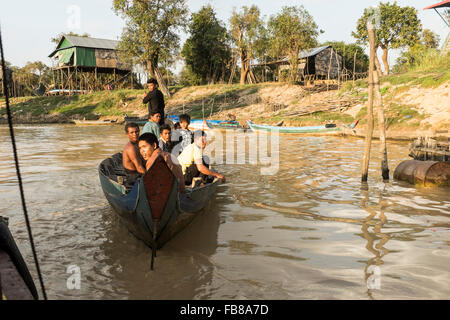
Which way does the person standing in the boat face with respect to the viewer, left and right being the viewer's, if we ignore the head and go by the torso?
facing the viewer and to the left of the viewer

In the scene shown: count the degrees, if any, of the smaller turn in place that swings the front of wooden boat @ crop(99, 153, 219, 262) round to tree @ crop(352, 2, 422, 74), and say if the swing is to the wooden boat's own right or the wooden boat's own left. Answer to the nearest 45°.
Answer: approximately 135° to the wooden boat's own left

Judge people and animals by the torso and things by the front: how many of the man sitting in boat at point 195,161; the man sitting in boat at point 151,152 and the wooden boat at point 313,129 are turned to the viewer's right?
1

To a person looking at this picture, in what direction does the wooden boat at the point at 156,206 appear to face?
facing the viewer

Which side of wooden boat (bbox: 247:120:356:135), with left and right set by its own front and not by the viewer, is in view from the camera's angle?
left

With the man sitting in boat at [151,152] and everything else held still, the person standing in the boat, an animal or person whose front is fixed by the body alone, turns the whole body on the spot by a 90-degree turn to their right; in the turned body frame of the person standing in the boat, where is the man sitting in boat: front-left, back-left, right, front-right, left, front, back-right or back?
back-left

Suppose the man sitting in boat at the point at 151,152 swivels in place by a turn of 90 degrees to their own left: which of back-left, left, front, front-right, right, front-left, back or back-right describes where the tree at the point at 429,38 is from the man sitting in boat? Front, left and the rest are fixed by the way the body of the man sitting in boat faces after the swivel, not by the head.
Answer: left

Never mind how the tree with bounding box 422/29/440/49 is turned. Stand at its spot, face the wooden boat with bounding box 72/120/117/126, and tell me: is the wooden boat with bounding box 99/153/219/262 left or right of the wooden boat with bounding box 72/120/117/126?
left

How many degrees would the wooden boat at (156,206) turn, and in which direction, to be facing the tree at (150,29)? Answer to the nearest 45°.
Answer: approximately 180°

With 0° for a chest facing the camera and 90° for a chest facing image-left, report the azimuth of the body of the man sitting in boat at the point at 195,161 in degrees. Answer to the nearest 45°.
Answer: approximately 270°

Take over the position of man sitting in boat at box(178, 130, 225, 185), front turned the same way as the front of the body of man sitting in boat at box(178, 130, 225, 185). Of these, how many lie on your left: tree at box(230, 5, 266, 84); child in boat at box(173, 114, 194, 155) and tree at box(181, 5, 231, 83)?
3

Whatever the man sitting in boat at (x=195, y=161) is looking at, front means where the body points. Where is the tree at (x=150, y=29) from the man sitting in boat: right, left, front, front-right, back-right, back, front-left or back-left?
left

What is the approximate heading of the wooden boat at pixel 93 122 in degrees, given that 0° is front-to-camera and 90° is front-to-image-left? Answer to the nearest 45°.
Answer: approximately 90°

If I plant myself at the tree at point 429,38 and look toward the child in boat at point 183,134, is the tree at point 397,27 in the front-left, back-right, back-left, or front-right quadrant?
front-right

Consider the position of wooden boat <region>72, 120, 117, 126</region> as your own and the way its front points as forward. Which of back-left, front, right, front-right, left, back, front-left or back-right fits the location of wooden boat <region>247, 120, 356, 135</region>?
back-left
